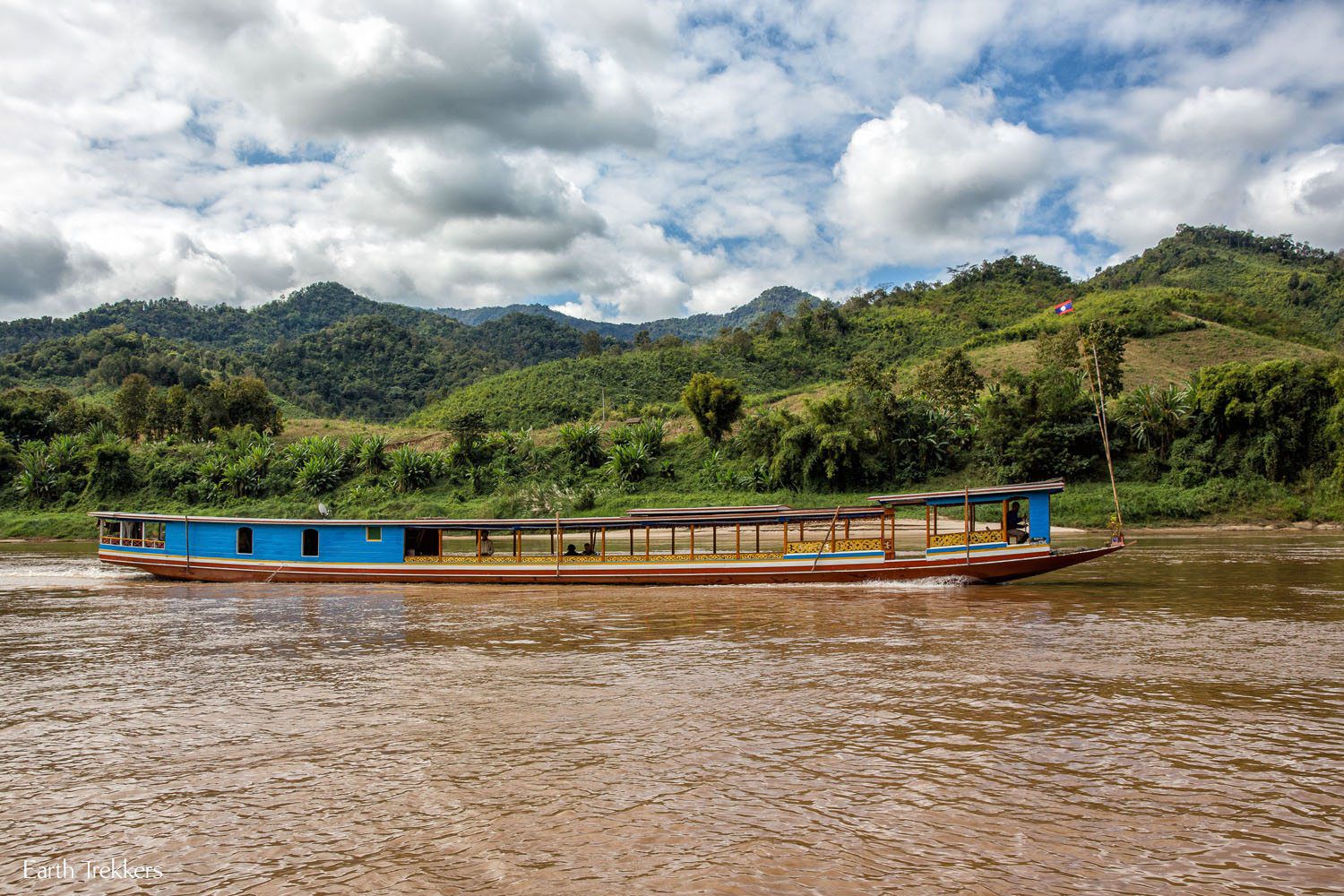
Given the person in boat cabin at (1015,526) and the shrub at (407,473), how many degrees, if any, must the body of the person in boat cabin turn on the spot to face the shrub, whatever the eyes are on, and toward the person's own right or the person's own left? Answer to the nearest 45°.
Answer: approximately 135° to the person's own left

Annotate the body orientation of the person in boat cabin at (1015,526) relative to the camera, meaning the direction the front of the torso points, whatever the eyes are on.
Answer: to the viewer's right

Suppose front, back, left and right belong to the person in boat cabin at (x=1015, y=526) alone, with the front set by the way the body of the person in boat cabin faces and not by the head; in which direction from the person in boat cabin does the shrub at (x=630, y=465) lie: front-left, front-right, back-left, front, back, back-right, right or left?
back-left

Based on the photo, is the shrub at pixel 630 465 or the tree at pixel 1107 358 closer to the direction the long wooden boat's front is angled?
the tree

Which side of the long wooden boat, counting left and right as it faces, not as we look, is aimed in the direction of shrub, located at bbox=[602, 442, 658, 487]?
left

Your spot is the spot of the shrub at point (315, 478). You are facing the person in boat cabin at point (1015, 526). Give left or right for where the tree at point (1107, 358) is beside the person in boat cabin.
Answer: left

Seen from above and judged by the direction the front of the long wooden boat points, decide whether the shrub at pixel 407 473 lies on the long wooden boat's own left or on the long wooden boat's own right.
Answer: on the long wooden boat's own left

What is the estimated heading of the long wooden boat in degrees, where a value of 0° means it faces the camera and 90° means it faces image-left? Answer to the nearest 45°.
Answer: approximately 270°

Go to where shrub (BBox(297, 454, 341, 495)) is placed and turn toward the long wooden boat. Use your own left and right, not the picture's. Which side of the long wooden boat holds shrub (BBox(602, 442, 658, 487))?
left

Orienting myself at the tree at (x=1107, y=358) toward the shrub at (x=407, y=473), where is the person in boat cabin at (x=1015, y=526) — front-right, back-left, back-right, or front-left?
front-left

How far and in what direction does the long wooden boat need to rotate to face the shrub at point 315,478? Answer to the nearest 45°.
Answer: approximately 135° to its left
